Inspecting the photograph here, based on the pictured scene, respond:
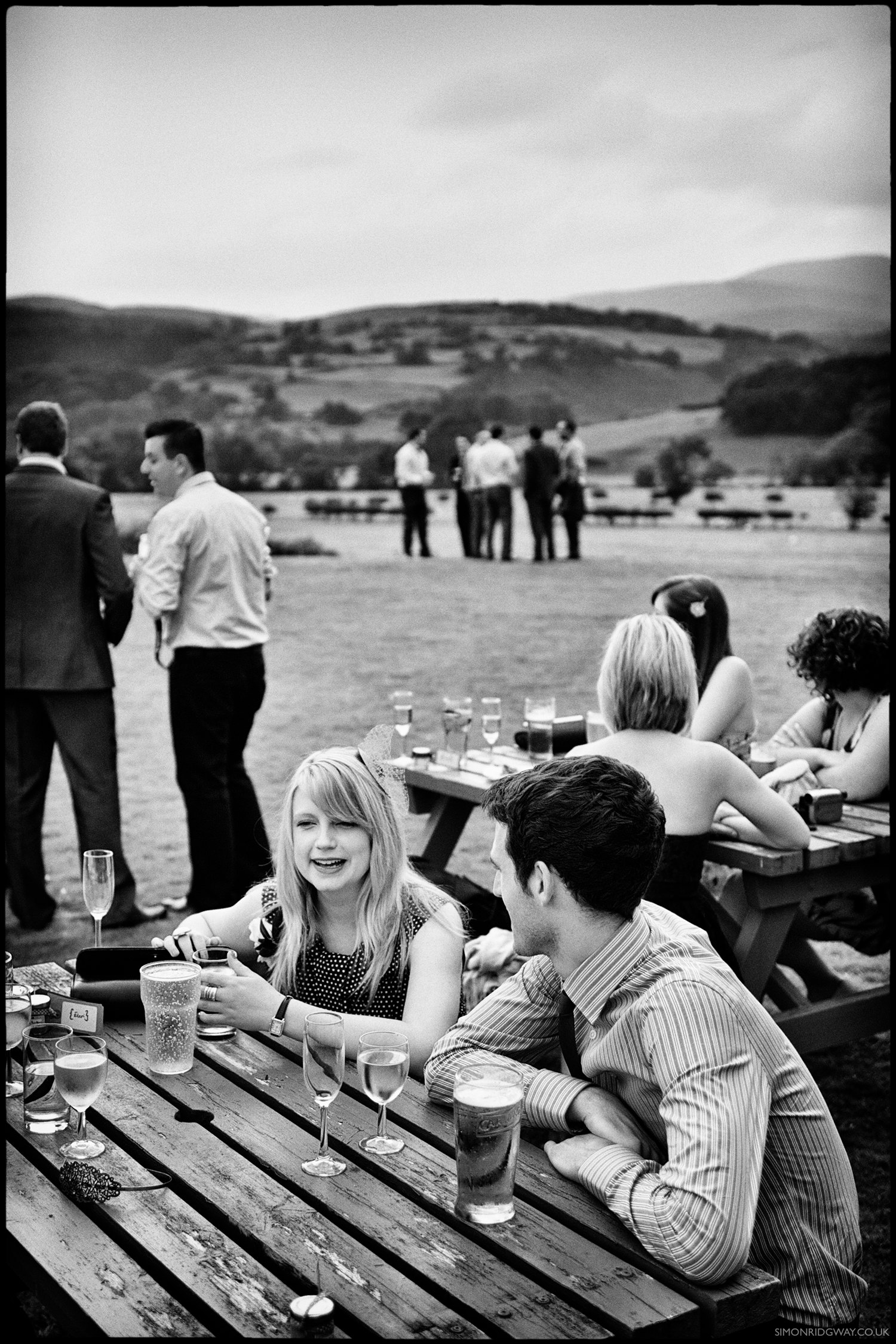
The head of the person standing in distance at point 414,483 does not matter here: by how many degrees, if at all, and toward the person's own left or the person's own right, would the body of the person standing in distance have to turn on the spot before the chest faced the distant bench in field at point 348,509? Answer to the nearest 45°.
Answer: approximately 135° to the person's own left

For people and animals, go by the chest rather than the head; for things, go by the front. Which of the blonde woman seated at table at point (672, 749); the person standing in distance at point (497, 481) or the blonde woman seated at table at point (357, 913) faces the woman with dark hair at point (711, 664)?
the blonde woman seated at table at point (672, 749)

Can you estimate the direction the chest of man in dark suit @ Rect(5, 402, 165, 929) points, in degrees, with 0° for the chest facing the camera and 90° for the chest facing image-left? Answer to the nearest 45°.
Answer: approximately 180°

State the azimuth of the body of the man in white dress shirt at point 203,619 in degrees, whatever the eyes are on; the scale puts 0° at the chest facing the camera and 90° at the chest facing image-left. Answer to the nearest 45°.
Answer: approximately 135°

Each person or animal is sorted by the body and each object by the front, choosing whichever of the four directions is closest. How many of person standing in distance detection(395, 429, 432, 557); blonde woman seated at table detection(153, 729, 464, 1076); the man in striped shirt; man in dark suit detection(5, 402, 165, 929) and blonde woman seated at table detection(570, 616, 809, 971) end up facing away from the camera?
2

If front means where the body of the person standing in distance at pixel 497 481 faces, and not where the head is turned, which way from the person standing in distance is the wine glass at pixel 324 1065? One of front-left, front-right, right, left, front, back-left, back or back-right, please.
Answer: back

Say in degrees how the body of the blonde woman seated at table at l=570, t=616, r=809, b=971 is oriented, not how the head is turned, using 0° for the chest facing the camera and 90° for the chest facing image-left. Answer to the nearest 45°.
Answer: approximately 180°

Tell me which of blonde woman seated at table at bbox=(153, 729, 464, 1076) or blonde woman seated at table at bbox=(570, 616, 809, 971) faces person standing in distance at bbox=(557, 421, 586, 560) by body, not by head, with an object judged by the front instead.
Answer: blonde woman seated at table at bbox=(570, 616, 809, 971)

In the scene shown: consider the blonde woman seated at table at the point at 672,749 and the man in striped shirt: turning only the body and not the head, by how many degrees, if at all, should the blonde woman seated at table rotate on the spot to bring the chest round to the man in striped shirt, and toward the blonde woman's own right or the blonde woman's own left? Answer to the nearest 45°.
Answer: approximately 180°

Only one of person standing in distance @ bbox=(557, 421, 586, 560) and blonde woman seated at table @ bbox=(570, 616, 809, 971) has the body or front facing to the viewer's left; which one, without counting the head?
the person standing in distance

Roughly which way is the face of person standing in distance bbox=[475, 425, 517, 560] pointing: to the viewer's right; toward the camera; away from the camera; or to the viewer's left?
away from the camera

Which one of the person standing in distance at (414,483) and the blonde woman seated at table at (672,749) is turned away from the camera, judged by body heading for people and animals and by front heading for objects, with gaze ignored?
the blonde woman seated at table

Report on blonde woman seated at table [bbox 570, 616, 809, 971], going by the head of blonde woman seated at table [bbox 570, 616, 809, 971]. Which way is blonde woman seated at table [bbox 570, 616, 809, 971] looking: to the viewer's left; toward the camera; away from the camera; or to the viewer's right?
away from the camera

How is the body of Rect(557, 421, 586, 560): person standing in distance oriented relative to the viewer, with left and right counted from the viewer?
facing to the left of the viewer
